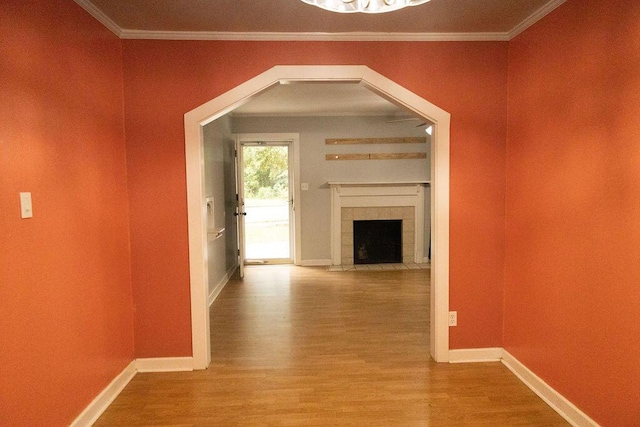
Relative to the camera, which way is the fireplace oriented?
toward the camera

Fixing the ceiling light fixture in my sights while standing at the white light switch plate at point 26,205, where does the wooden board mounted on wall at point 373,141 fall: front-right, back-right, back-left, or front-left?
front-left

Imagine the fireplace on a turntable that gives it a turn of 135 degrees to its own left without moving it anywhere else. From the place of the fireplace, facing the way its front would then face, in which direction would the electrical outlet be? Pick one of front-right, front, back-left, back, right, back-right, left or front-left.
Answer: back-right

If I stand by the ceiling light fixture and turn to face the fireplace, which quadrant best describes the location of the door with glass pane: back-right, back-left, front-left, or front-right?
front-left

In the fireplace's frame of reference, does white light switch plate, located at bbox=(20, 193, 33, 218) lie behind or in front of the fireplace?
in front

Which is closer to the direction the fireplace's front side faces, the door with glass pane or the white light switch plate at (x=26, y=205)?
the white light switch plate

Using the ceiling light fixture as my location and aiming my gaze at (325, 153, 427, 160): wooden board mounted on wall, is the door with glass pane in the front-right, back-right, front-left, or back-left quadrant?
front-left

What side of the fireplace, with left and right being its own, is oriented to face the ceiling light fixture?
front

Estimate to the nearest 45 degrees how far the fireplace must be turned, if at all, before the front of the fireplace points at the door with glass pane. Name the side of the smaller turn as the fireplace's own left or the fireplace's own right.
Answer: approximately 90° to the fireplace's own right
